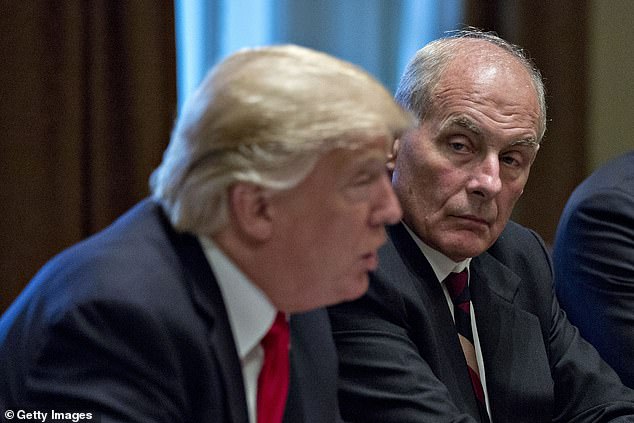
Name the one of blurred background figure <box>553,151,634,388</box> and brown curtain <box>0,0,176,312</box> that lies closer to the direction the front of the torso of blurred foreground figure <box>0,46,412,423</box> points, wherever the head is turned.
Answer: the blurred background figure

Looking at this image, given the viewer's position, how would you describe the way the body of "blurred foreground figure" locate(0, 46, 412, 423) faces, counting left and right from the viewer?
facing the viewer and to the right of the viewer

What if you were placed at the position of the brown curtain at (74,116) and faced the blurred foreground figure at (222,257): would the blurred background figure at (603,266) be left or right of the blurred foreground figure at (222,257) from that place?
left

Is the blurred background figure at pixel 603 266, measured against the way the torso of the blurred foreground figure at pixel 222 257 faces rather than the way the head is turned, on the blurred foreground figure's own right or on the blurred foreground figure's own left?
on the blurred foreground figure's own left

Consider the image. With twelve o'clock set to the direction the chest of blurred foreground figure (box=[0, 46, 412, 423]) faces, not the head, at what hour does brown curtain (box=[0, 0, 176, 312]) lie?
The brown curtain is roughly at 7 o'clock from the blurred foreground figure.

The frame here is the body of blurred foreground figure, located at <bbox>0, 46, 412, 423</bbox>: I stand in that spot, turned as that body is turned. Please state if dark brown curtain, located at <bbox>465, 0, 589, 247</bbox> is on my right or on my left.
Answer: on my left
